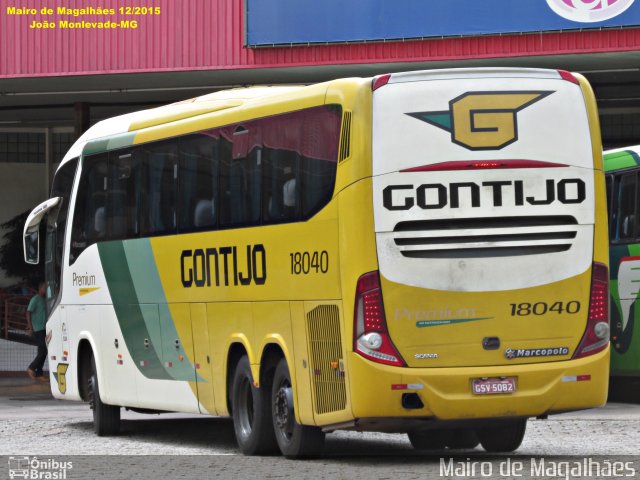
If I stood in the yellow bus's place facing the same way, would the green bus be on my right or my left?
on my right

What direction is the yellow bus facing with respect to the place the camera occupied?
facing away from the viewer and to the left of the viewer

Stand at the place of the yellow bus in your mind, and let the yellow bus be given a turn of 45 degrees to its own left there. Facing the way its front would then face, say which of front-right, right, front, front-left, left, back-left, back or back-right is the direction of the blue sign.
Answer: right

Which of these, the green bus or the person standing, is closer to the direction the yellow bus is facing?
the person standing
